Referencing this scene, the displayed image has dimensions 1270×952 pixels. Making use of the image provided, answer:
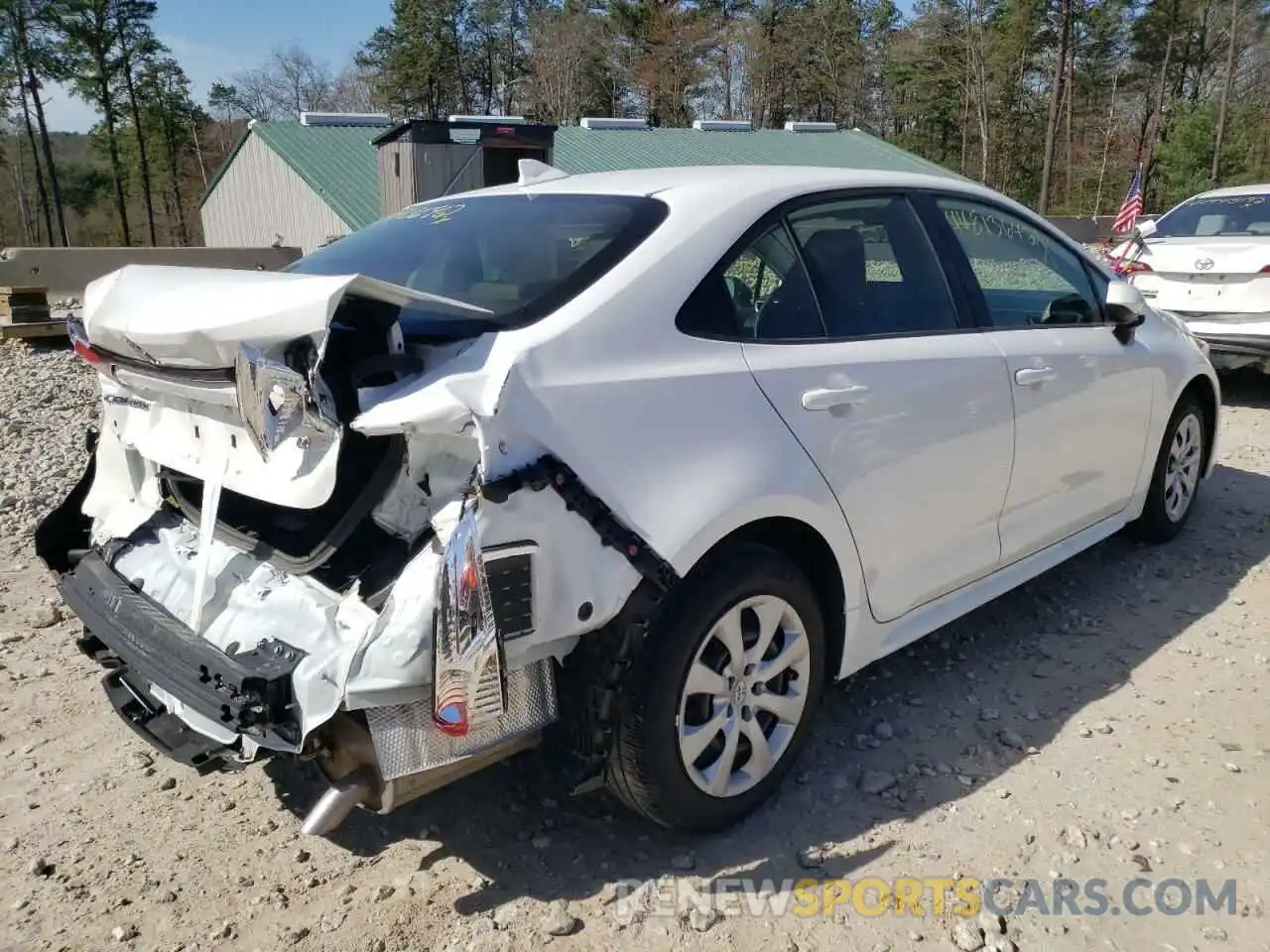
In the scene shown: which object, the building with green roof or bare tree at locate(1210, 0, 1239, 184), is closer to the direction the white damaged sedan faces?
the bare tree

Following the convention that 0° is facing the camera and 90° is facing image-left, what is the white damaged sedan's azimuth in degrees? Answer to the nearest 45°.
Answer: approximately 225°

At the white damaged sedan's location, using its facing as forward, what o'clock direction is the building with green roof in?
The building with green roof is roughly at 10 o'clock from the white damaged sedan.

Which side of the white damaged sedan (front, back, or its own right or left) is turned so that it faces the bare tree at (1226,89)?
front

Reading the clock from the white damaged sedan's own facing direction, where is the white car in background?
The white car in background is roughly at 12 o'clock from the white damaged sedan.

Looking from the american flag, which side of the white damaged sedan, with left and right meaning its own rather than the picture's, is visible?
front
